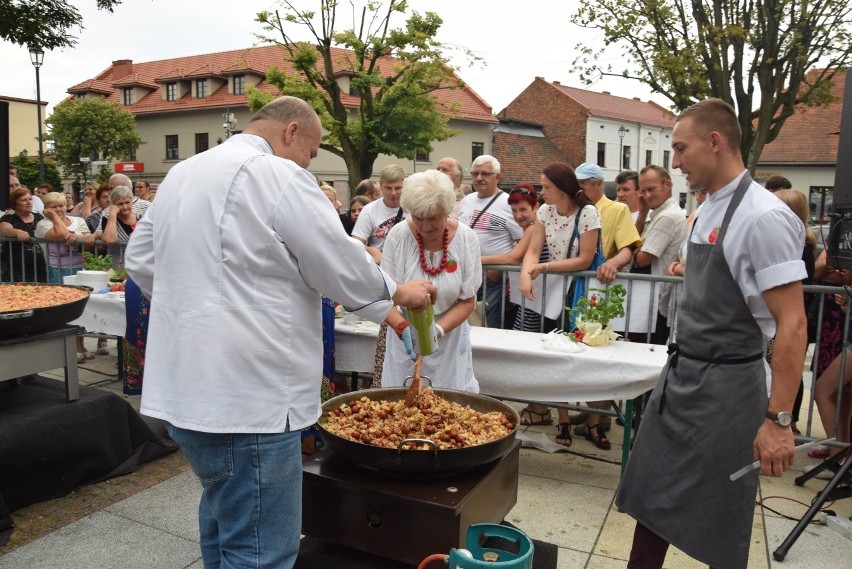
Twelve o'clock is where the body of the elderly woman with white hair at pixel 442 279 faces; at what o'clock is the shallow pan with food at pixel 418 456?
The shallow pan with food is roughly at 12 o'clock from the elderly woman with white hair.

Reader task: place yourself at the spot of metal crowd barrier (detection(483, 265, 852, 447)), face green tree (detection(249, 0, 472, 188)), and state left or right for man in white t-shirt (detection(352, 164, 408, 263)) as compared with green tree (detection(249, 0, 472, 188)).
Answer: left

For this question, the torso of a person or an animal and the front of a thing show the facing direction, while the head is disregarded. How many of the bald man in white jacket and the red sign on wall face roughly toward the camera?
1

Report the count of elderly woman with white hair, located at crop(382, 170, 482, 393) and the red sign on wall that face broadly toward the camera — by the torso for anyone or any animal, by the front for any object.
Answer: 2

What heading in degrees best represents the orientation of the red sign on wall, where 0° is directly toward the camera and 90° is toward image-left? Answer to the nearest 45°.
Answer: approximately 0°

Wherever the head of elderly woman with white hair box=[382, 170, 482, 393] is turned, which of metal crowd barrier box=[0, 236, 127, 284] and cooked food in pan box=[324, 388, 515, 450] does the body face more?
the cooked food in pan

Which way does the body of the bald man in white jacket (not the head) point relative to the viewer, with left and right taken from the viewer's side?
facing away from the viewer and to the right of the viewer

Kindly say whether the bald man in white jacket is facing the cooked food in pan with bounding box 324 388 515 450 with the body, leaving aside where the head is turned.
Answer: yes

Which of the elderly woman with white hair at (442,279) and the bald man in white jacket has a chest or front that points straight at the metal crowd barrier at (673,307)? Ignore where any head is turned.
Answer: the bald man in white jacket

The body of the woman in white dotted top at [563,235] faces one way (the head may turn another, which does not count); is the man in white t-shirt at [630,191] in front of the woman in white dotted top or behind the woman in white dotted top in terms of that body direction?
behind

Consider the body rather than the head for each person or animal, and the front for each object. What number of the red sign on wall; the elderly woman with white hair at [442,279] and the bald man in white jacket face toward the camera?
2

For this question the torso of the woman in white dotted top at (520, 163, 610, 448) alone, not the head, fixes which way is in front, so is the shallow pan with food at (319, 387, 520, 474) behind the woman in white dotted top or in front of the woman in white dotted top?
in front

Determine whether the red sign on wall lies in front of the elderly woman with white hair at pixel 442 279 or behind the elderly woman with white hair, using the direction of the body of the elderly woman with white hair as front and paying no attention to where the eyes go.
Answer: behind
